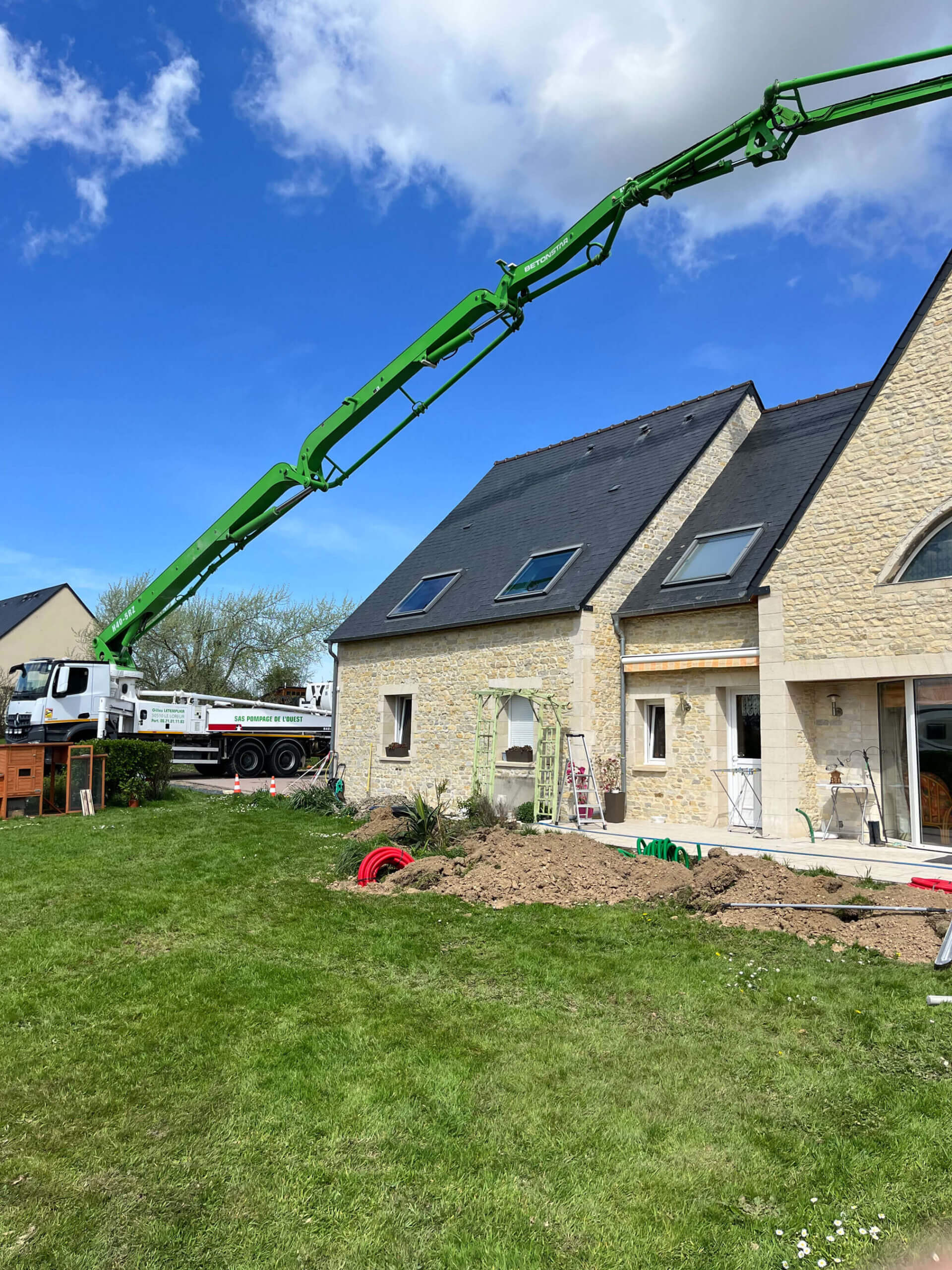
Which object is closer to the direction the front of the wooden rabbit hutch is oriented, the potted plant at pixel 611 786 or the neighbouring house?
the potted plant

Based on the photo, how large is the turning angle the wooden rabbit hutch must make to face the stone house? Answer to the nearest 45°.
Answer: approximately 45° to its left

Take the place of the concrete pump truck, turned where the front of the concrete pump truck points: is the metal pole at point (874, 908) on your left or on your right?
on your left

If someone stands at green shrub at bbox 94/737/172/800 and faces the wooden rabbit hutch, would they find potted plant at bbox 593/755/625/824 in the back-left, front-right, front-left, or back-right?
back-left

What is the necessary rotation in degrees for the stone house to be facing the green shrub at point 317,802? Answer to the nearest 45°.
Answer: approximately 45° to its right

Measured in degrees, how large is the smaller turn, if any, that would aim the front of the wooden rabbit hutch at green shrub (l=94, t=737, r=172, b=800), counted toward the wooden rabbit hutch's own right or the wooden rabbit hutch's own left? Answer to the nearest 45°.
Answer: approximately 90° to the wooden rabbit hutch's own left

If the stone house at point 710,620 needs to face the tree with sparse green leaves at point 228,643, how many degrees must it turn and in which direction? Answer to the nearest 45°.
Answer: approximately 90° to its right

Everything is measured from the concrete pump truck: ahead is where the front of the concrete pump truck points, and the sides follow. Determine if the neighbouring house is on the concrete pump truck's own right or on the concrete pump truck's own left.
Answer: on the concrete pump truck's own right
